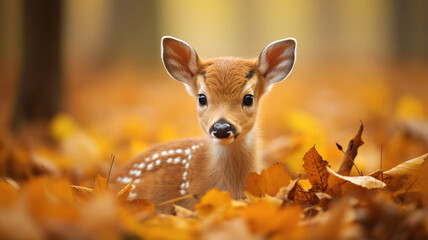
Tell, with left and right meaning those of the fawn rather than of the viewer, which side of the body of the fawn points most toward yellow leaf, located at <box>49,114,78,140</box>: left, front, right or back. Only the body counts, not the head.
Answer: back

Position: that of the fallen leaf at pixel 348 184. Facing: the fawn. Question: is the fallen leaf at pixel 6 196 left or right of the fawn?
left

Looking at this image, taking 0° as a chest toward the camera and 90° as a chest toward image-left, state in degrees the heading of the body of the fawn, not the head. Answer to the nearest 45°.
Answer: approximately 315°

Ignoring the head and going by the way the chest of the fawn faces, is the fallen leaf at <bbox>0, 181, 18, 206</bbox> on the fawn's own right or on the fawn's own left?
on the fawn's own right

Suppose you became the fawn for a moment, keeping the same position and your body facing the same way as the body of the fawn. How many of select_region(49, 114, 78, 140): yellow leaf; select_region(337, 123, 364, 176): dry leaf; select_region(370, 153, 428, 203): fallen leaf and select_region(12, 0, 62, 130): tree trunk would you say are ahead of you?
2

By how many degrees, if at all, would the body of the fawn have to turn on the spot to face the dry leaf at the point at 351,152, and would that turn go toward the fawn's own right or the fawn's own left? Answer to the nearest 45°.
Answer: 0° — it already faces it

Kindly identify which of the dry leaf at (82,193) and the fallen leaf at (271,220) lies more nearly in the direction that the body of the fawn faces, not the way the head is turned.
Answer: the fallen leaf

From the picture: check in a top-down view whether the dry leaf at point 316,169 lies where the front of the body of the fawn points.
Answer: yes

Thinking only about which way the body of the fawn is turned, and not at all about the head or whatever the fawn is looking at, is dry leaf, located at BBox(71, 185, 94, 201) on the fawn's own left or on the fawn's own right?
on the fawn's own right

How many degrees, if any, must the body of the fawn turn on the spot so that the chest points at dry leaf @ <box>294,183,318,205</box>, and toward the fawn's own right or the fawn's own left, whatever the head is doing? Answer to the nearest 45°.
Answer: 0° — it already faces it
